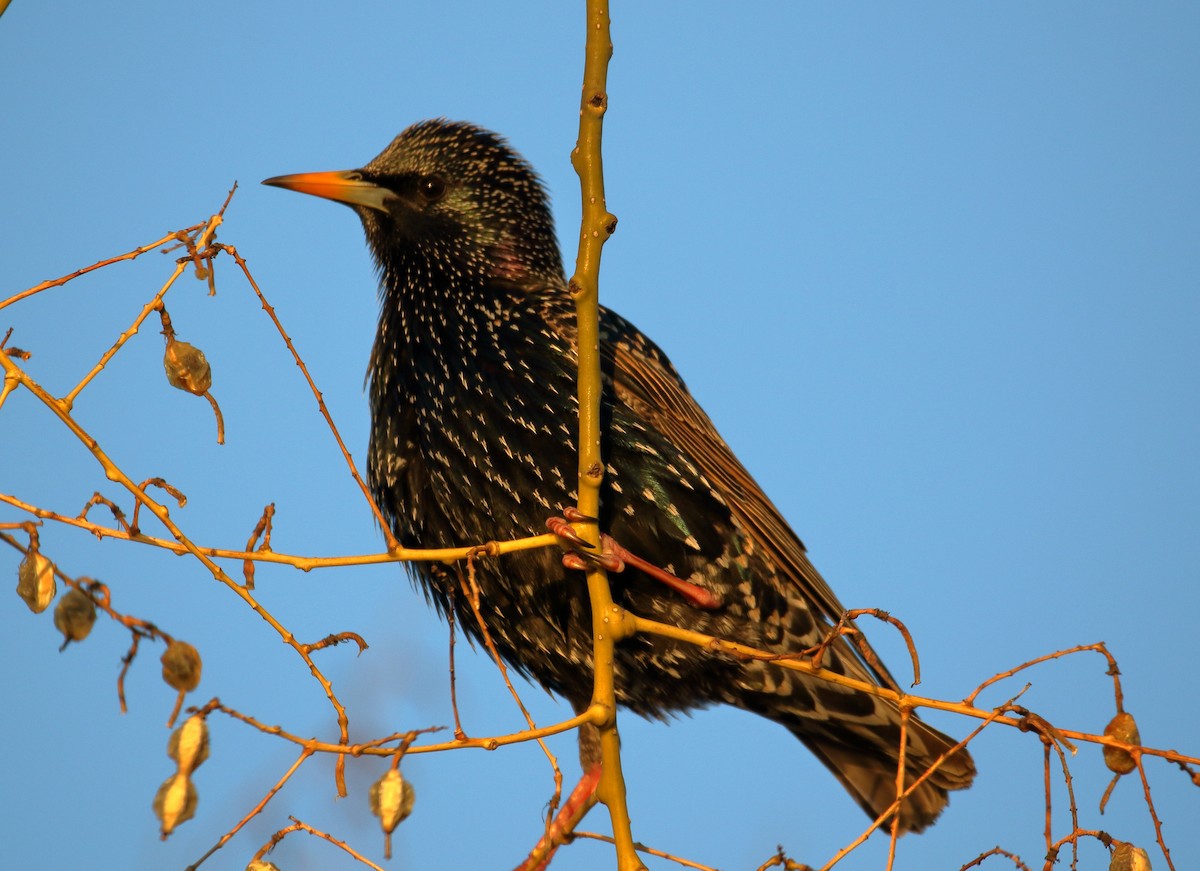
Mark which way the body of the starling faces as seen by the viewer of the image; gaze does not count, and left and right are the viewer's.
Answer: facing to the left of the viewer
